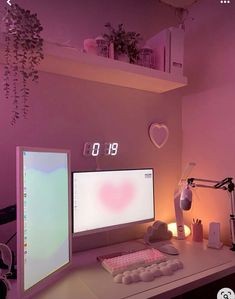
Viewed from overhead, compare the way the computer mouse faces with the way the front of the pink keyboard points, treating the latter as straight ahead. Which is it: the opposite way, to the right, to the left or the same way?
the opposite way

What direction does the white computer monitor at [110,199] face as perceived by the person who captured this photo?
facing the viewer and to the right of the viewer

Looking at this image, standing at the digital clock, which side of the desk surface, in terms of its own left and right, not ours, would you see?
back

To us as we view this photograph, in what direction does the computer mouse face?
facing away from the viewer and to the left of the viewer

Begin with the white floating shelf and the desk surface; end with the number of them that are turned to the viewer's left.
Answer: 0
